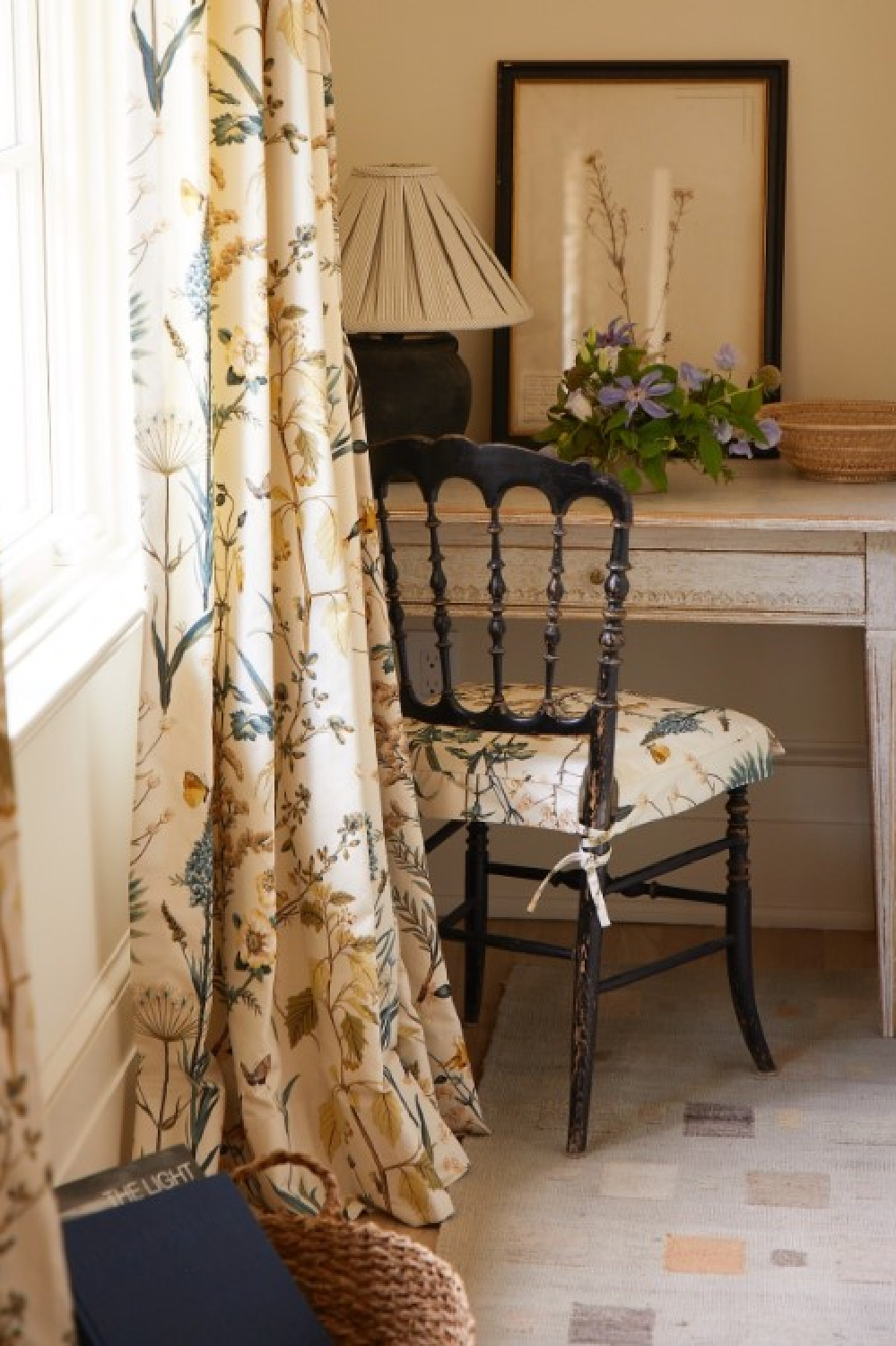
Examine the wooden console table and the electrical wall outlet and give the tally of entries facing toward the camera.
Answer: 2

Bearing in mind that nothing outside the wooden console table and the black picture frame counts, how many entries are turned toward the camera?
2

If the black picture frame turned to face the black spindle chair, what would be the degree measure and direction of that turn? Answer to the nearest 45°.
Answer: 0° — it already faces it

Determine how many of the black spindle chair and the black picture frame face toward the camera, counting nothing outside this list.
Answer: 1

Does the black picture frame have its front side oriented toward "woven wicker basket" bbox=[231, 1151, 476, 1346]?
yes

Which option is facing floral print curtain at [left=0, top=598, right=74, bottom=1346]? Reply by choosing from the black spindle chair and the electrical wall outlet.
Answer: the electrical wall outlet

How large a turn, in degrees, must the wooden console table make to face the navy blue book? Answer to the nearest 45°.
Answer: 0° — it already faces it
